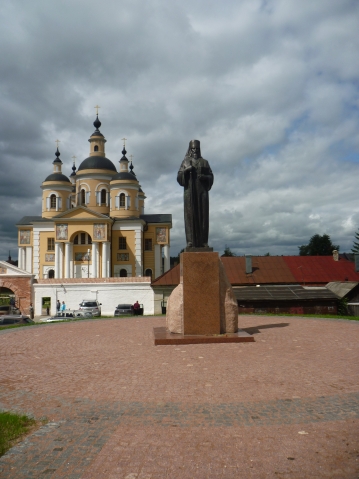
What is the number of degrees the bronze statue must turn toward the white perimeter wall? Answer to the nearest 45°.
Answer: approximately 180°

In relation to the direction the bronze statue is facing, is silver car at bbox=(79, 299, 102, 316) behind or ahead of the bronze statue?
behind

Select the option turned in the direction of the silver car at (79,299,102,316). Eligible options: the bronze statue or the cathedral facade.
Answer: the cathedral facade

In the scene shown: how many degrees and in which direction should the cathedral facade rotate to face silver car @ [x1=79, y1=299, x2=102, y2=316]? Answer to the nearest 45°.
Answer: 0° — it already faces it

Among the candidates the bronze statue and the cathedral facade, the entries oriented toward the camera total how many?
2

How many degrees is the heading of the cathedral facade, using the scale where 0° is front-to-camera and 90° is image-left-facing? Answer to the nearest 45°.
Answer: approximately 0°
